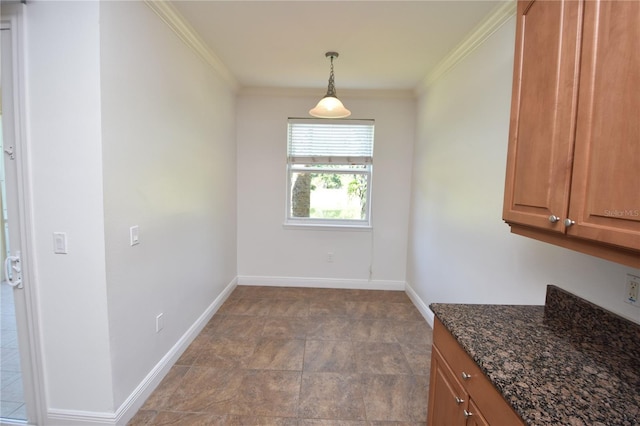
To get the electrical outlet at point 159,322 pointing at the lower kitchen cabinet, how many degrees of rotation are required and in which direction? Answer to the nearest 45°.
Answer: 0° — it already faces it

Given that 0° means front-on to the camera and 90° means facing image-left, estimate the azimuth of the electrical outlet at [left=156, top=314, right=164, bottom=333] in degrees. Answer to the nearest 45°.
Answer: approximately 315°

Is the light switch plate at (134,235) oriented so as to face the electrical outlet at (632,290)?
yes

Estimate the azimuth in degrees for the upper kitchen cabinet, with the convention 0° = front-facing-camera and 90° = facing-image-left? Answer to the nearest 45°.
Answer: approximately 45°

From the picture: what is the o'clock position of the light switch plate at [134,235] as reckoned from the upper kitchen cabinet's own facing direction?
The light switch plate is roughly at 1 o'clock from the upper kitchen cabinet.

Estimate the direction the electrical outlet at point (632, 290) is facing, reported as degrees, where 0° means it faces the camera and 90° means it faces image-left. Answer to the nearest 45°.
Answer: approximately 45°

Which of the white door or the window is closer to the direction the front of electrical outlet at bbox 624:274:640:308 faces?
the white door

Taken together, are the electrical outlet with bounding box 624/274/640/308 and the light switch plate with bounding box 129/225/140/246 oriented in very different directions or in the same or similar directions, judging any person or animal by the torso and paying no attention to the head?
very different directions

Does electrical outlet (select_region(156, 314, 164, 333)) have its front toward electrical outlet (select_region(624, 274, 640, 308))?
yes

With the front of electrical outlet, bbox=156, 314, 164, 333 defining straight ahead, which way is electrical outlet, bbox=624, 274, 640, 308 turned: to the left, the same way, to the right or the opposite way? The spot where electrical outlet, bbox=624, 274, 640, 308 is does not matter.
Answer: the opposite way

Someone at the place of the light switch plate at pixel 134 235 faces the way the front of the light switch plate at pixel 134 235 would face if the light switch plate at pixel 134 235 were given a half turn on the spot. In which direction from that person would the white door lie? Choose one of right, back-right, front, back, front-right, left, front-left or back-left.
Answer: front-left
